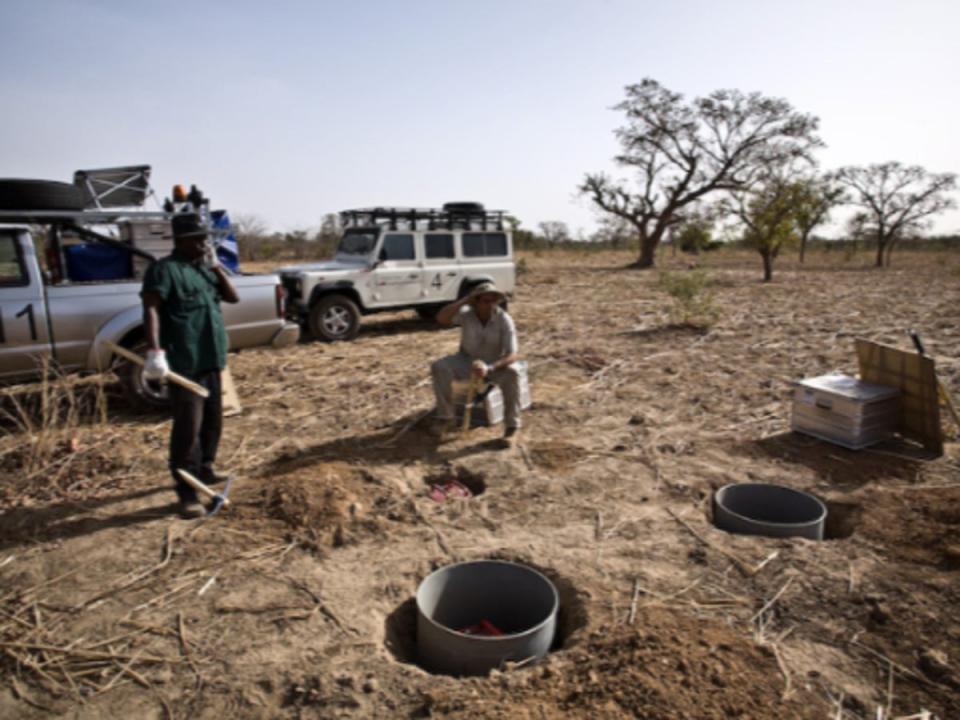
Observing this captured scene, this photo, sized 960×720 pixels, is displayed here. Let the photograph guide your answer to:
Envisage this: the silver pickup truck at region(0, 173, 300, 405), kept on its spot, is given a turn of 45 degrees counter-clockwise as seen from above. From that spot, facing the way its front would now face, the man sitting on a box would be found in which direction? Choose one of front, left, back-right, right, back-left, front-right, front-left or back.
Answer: left

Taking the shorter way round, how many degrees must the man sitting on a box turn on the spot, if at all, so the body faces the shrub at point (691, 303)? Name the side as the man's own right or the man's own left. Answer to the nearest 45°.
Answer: approximately 135° to the man's own left

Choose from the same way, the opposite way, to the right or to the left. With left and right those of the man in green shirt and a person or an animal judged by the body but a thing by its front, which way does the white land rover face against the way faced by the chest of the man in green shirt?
to the right

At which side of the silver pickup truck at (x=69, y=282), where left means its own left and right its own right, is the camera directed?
left

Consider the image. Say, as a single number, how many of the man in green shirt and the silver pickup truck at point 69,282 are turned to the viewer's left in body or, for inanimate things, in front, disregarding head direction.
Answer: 1

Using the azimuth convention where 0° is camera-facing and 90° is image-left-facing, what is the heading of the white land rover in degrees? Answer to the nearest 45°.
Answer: approximately 45°

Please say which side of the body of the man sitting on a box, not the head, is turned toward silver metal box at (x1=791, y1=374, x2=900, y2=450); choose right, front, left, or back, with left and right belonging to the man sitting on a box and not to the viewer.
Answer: left

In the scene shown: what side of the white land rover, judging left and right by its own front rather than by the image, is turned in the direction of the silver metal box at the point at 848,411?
left

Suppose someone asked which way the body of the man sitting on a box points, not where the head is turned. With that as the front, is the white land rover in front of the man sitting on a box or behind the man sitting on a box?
behind

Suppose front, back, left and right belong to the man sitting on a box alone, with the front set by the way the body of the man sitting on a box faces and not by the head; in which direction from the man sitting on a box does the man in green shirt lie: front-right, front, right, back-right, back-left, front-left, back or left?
front-right

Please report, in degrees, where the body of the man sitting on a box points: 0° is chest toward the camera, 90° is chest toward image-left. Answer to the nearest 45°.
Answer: approximately 0°
